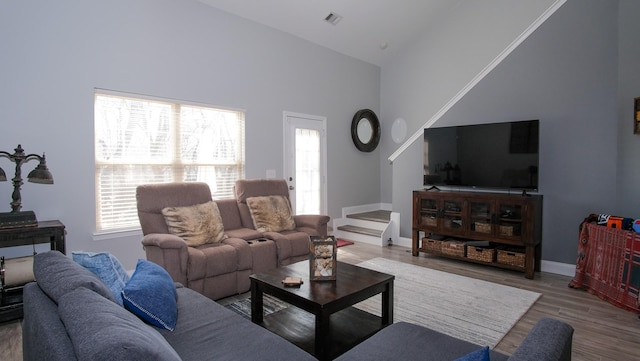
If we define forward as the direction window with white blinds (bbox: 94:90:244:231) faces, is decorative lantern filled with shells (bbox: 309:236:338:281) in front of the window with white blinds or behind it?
in front

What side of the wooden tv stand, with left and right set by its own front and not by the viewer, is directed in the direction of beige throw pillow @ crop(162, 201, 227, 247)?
front

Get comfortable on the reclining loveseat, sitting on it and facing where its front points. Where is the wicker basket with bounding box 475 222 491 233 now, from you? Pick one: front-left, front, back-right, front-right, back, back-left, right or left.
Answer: front-left

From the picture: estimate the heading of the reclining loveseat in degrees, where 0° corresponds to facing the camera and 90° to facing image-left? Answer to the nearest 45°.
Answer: approximately 315°

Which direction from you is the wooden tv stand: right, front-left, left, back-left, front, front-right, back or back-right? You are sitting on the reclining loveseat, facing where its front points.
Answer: front-left

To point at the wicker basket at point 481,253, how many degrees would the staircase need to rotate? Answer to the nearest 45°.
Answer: approximately 90° to its left

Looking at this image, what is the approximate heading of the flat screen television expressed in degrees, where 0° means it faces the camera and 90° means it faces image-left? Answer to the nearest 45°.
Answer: approximately 45°

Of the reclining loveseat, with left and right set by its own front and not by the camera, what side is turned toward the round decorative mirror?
left

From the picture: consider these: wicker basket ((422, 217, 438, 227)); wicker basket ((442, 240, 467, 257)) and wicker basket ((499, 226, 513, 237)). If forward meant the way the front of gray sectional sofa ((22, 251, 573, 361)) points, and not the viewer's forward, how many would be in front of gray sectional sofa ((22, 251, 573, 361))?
3

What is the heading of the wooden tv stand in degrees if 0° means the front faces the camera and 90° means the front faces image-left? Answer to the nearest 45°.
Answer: approximately 45°

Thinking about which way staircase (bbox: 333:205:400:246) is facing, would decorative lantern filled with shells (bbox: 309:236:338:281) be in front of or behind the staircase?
in front

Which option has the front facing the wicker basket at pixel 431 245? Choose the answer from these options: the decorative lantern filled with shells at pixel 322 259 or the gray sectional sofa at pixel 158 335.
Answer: the gray sectional sofa
